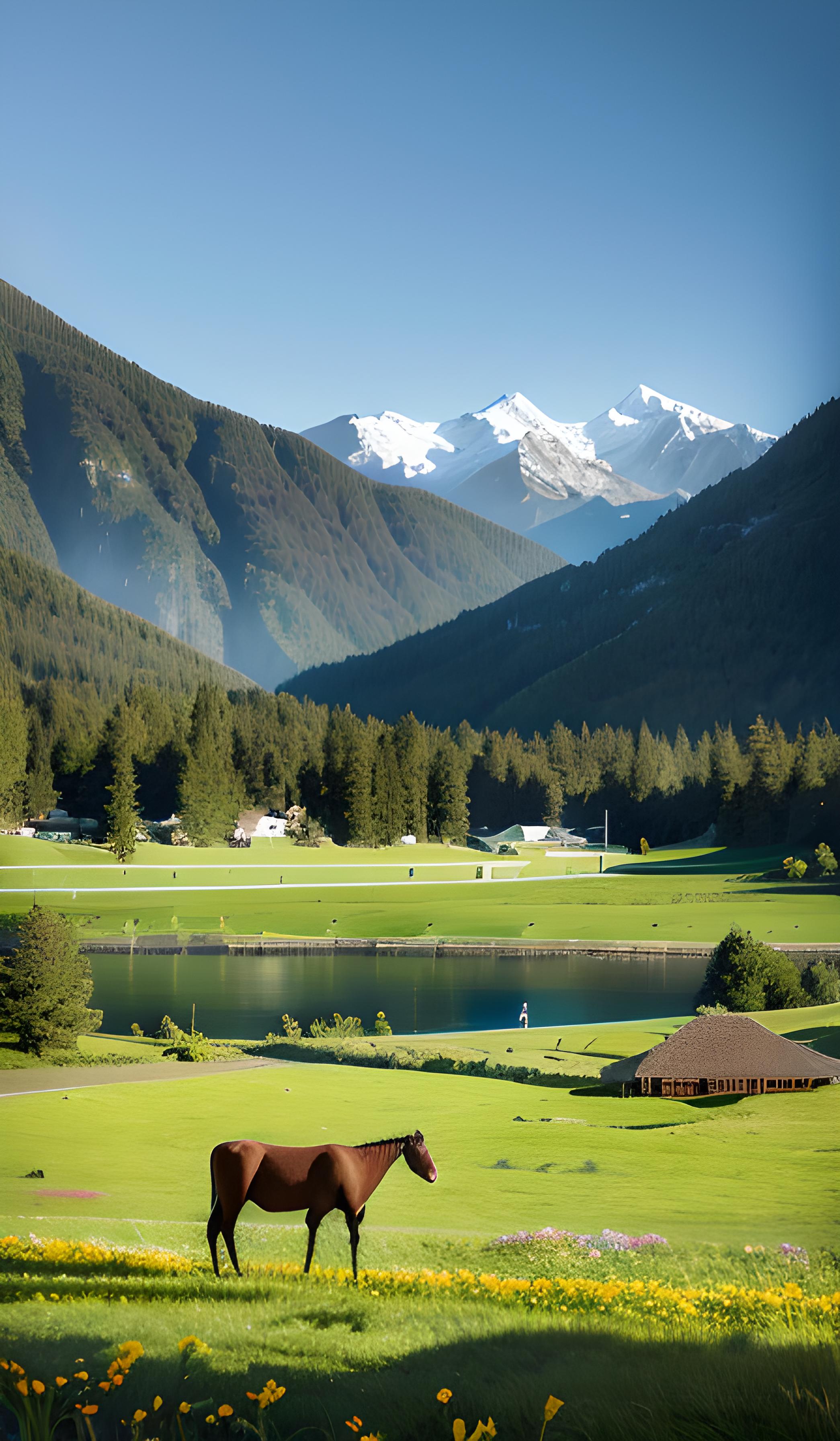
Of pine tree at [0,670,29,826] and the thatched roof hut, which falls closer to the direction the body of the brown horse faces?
the thatched roof hut

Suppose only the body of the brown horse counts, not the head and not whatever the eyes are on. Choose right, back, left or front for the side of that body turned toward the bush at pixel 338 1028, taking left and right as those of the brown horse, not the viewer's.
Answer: left

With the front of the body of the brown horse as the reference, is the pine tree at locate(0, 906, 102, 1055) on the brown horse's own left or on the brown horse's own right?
on the brown horse's own left

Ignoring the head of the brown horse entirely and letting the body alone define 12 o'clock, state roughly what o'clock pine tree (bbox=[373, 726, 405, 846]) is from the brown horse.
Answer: The pine tree is roughly at 9 o'clock from the brown horse.

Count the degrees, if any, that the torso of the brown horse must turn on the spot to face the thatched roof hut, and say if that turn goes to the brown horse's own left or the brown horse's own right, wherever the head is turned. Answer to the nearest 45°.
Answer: approximately 45° to the brown horse's own left

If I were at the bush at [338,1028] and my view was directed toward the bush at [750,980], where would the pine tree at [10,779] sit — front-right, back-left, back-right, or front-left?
back-left

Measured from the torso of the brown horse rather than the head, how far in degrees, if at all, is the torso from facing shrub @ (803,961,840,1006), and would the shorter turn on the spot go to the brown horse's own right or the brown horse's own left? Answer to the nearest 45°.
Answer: approximately 45° to the brown horse's own left

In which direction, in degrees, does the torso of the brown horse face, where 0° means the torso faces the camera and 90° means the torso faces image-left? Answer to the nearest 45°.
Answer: approximately 270°

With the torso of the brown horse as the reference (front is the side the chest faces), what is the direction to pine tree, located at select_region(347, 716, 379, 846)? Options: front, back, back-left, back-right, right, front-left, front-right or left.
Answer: left

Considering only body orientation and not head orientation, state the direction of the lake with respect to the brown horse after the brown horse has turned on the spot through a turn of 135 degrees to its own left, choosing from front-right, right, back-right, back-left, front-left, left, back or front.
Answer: front-right
